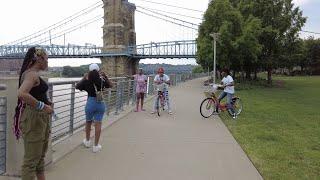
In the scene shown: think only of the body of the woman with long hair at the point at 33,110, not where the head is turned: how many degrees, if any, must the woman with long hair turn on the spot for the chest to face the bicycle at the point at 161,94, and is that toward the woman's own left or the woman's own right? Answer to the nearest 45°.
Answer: approximately 90° to the woman's own left

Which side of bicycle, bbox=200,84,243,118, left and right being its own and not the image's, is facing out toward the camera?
left

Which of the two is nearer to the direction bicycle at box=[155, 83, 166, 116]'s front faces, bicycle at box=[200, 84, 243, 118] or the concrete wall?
the concrete wall

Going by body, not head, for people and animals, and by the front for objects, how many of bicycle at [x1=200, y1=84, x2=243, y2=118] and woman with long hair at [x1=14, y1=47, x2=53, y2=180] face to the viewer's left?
1

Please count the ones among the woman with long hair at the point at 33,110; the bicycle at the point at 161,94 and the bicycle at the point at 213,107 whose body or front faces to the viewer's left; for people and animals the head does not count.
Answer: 1

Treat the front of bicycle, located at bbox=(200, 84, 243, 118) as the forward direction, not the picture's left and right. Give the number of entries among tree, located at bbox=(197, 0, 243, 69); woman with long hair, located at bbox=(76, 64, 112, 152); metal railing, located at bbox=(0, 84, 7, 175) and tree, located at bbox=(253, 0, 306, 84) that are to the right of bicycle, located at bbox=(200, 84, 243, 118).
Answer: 2

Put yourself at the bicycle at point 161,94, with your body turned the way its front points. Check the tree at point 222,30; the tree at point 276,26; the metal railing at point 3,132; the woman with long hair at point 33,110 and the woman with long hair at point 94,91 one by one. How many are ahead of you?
3

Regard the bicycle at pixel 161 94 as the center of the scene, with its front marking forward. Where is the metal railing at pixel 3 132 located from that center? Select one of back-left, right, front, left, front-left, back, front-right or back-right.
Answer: front

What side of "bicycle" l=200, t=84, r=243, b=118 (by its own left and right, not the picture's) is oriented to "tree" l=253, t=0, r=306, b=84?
right

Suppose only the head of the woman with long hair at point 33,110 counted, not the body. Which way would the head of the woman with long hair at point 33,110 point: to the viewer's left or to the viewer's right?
to the viewer's right

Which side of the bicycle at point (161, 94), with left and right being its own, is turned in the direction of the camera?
front

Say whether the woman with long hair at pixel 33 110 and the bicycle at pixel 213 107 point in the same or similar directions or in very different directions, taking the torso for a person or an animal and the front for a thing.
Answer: very different directions

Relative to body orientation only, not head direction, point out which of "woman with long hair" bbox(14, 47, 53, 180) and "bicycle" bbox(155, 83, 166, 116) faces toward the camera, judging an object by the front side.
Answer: the bicycle

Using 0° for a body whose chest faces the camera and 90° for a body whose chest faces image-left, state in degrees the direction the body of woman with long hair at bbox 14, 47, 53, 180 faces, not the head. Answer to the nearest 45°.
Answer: approximately 270°
